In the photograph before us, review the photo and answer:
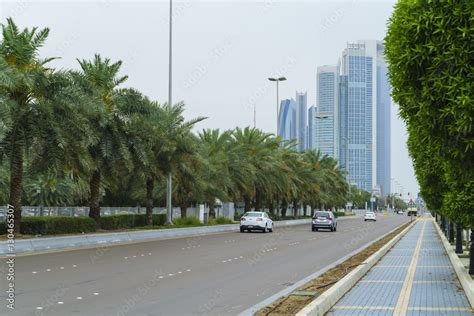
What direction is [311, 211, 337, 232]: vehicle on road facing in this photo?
away from the camera

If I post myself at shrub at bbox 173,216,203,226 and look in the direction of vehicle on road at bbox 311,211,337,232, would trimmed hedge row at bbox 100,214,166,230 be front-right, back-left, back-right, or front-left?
back-right

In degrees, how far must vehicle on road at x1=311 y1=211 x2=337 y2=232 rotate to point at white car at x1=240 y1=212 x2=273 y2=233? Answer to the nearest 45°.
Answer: approximately 135° to its left

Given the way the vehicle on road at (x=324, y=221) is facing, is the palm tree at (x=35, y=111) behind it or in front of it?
behind

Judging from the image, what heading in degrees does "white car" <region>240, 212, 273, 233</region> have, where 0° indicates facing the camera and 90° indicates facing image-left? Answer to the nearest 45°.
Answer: approximately 225°

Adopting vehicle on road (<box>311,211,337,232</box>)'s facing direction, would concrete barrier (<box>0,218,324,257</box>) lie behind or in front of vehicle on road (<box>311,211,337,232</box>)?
behind
